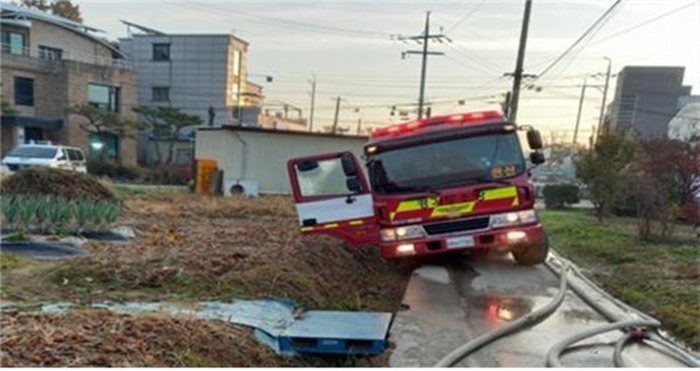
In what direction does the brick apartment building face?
toward the camera

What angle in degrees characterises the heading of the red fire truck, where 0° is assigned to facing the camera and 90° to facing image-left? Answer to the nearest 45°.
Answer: approximately 0°

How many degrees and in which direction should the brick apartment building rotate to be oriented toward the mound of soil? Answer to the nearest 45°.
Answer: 0° — it already faces it

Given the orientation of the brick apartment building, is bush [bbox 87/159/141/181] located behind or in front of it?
in front

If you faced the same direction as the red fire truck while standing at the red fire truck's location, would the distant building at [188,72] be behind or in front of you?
behind

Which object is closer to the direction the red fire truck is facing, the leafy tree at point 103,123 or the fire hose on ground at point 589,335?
the fire hose on ground

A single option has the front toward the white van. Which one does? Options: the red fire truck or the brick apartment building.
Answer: the brick apartment building

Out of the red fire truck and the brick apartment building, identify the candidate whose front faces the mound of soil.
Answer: the brick apartment building

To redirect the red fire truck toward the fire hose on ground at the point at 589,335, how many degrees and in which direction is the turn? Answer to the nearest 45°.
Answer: approximately 45° to its left

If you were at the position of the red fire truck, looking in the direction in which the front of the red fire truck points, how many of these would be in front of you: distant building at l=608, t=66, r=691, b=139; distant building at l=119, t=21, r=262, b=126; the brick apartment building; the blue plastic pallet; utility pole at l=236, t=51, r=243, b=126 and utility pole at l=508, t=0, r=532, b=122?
1

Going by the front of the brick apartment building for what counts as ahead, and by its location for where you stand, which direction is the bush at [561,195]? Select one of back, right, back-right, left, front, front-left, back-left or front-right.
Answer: front-left

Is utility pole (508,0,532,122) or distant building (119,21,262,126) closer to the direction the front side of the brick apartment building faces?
the utility pole

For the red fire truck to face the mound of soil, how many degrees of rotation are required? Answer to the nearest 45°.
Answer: approximately 90° to its right

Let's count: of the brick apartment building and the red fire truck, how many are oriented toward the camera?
2
